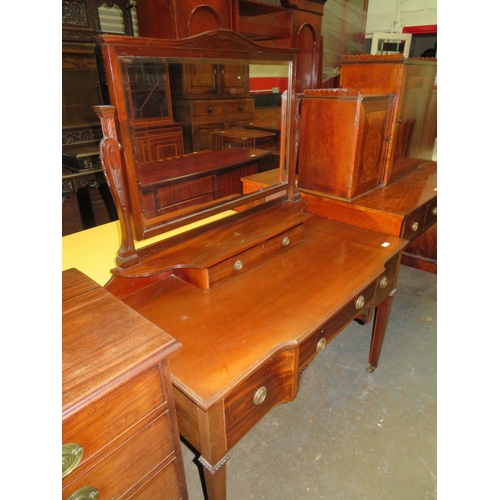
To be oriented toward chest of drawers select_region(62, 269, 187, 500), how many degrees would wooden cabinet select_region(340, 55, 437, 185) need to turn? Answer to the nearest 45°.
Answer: approximately 45° to its right

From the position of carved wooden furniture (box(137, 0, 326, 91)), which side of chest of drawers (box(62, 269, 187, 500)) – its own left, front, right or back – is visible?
left

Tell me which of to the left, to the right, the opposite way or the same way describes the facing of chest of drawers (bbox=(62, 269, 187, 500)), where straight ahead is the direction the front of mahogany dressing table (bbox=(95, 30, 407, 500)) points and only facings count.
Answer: the same way

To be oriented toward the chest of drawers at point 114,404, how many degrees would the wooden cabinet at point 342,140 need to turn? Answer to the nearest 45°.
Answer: approximately 45° to its right

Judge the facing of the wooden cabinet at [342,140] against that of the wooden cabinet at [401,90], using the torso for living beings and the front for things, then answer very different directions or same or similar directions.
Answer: same or similar directions

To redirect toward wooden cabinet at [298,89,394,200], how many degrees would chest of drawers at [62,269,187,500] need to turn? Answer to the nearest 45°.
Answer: approximately 90° to its left

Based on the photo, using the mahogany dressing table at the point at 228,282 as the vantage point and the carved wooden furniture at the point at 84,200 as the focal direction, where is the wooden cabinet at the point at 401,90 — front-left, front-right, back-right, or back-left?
front-right

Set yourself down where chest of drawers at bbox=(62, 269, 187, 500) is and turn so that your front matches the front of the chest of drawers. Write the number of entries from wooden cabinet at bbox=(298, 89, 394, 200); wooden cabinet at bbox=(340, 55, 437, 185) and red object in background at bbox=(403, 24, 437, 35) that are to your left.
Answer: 3

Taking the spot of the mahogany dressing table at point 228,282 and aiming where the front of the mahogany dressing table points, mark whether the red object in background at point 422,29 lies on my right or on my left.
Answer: on my left

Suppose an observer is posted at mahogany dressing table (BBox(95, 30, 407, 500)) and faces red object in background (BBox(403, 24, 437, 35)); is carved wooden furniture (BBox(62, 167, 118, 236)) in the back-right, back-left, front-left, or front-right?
front-left

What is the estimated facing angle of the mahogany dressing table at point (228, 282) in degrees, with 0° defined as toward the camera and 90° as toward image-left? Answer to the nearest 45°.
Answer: approximately 315°

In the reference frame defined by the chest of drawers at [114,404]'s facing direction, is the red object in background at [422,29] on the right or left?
on its left

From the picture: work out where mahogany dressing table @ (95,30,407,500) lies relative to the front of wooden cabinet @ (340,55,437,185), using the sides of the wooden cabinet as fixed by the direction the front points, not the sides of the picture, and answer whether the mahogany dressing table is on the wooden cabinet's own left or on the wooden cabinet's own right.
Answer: on the wooden cabinet's own right
